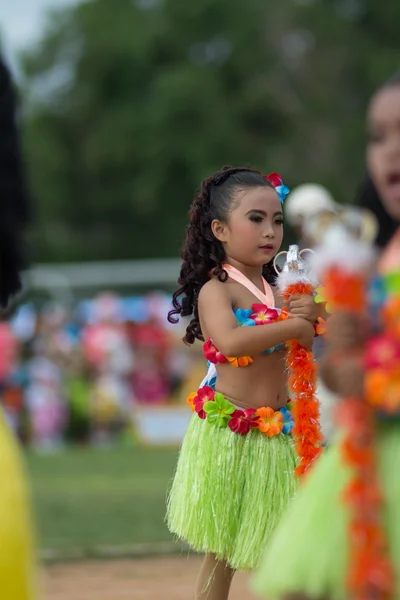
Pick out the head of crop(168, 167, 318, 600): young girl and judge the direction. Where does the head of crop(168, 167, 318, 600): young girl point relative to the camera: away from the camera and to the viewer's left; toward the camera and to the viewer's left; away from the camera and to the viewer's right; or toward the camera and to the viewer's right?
toward the camera and to the viewer's right

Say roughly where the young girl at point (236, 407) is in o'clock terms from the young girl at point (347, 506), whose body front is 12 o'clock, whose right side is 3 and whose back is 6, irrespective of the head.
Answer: the young girl at point (236, 407) is roughly at 4 o'clock from the young girl at point (347, 506).

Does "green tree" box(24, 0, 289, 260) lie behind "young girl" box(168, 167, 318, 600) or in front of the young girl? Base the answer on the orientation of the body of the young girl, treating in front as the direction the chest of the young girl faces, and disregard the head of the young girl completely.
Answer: behind

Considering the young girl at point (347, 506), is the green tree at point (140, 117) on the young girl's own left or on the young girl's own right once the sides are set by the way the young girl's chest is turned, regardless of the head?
on the young girl's own right

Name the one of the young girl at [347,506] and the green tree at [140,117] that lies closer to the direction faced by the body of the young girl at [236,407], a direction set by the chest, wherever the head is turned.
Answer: the young girl

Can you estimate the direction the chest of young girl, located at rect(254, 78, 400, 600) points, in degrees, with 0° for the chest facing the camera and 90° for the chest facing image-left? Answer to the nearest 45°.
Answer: approximately 45°

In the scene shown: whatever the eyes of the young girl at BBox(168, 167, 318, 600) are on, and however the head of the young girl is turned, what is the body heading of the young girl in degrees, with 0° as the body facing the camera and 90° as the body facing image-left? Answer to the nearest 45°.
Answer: approximately 315°
